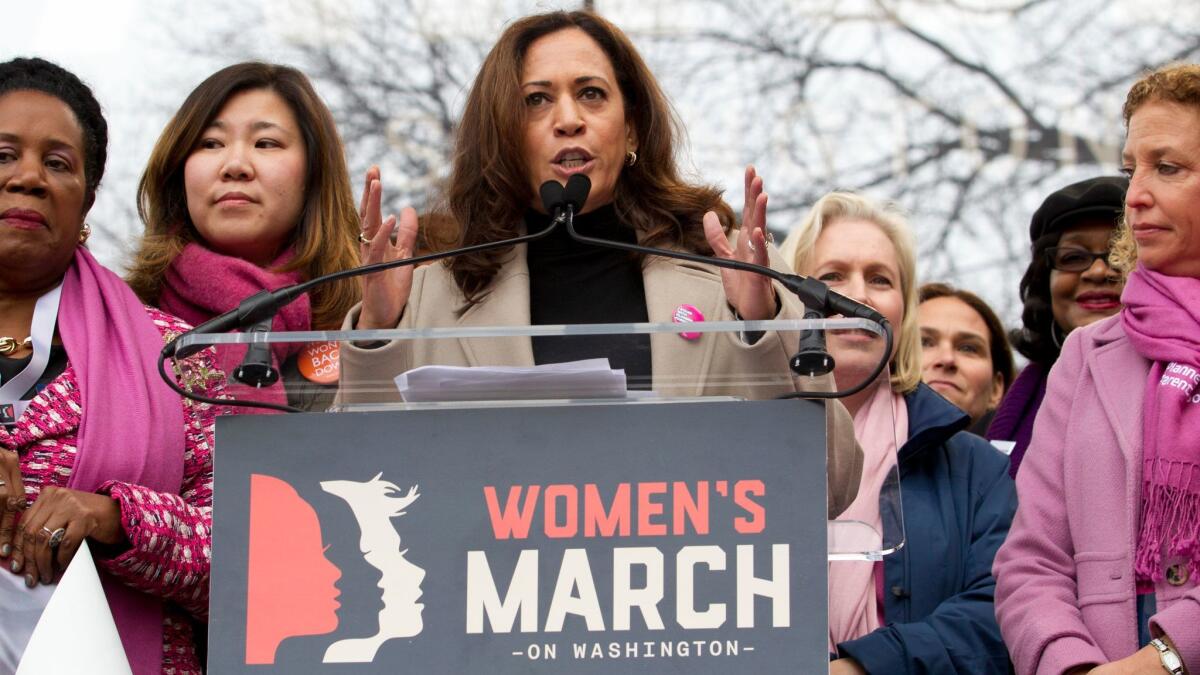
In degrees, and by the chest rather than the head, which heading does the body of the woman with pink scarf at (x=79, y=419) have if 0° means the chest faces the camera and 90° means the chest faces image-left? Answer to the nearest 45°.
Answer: approximately 45°

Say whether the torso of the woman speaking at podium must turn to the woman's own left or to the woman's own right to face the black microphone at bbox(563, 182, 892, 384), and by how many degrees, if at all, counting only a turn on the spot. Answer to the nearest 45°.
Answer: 0° — they already face it

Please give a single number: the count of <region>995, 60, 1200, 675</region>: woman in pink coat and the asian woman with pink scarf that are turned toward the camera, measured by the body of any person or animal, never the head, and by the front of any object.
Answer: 2

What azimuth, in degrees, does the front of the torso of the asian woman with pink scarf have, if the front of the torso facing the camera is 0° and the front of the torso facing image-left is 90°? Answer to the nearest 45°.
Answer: approximately 0°

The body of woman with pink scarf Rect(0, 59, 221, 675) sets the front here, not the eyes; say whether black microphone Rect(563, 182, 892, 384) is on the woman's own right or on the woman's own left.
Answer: on the woman's own left

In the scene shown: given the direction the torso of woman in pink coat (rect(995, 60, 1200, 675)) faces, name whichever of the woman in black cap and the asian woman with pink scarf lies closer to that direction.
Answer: the asian woman with pink scarf

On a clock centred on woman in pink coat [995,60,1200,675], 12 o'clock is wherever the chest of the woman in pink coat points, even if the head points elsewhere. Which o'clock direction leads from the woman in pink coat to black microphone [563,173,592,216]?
The black microphone is roughly at 2 o'clock from the woman in pink coat.

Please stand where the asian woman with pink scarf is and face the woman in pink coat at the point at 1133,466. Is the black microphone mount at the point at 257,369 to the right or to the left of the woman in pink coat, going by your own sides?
right
